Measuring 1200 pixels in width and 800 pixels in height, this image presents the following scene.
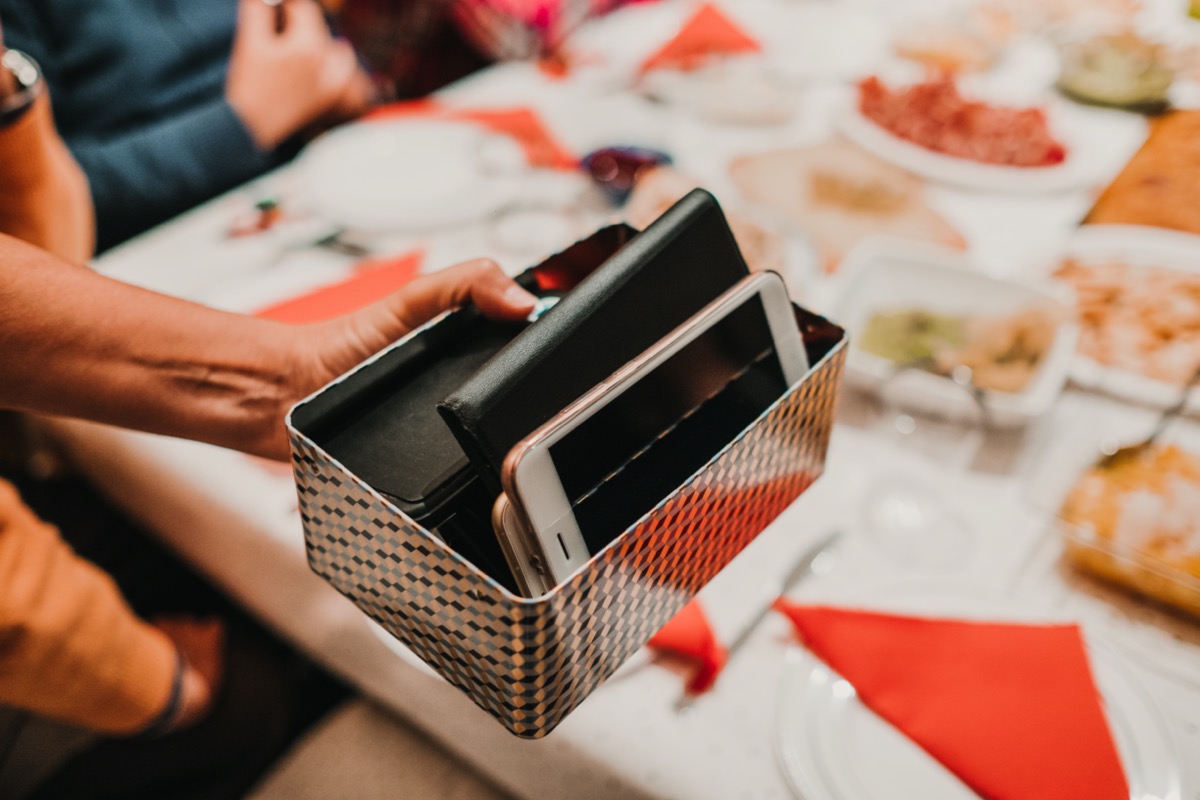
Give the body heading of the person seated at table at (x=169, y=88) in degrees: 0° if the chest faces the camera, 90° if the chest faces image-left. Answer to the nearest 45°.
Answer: approximately 270°

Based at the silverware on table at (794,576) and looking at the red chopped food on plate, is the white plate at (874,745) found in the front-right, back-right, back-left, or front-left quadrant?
back-right

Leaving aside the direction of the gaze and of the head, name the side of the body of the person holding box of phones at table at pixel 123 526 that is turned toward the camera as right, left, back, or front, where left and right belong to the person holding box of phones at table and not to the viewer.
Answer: right

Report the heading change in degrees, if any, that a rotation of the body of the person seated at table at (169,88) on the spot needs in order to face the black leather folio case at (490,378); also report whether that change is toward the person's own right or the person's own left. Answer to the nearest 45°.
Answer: approximately 90° to the person's own right

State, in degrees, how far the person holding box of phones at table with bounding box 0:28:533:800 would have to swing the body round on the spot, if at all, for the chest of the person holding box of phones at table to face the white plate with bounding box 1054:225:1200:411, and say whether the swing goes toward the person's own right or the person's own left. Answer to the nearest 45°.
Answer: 0° — they already face it

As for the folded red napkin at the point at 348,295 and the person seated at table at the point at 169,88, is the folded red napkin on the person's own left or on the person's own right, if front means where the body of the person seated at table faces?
on the person's own right
